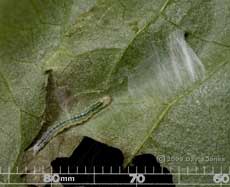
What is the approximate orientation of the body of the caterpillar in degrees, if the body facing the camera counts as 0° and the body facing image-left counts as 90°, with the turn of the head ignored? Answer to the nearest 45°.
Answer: approximately 225°
